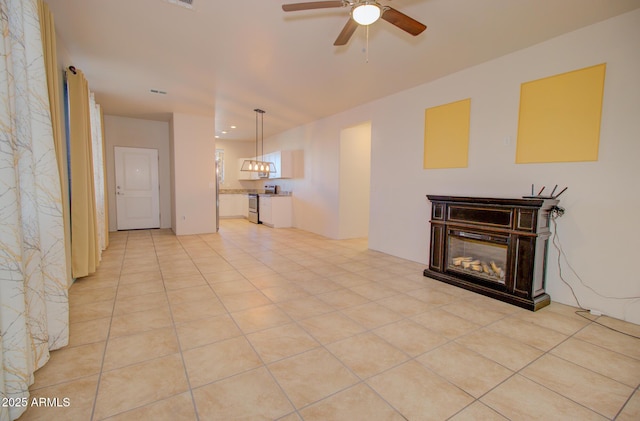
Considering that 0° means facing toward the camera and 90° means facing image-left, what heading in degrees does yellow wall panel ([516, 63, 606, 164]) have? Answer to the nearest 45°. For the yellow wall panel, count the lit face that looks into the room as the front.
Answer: approximately 45°

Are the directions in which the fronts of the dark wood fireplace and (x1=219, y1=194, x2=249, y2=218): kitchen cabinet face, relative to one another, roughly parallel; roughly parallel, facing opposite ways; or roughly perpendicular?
roughly perpendicular

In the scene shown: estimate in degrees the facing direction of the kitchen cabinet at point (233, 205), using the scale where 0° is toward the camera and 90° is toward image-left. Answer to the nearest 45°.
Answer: approximately 0°

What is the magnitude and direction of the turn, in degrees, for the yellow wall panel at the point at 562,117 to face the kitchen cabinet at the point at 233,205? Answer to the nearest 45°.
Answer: approximately 45° to its right

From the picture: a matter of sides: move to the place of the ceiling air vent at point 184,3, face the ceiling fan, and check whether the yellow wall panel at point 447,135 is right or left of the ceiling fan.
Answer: left

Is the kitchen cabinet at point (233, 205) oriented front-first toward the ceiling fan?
yes

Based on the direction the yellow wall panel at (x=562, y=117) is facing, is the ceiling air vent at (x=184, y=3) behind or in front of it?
in front

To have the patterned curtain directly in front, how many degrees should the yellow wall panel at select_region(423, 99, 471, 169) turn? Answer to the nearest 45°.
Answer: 0° — it already faces it

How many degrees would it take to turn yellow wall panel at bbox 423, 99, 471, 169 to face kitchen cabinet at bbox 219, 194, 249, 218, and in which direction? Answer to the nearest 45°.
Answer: approximately 90° to its right

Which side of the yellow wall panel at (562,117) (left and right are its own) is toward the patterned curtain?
front
